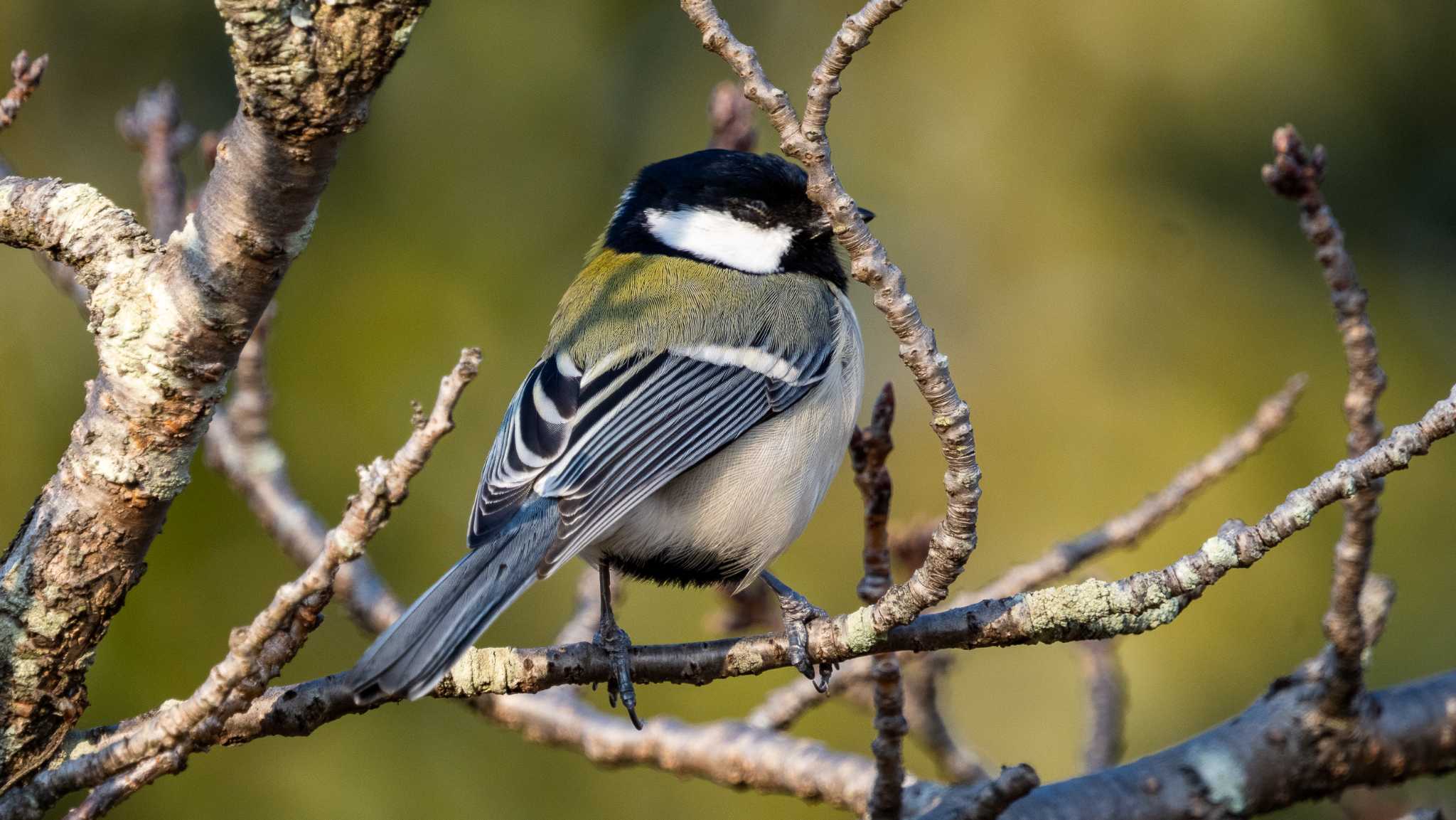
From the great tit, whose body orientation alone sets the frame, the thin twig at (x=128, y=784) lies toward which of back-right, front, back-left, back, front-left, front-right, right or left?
back

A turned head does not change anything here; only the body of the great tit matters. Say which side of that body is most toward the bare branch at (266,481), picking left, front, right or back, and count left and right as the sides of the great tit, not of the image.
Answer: left

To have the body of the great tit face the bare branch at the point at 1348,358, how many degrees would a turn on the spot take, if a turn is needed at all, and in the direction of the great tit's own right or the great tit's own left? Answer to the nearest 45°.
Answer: approximately 90° to the great tit's own right

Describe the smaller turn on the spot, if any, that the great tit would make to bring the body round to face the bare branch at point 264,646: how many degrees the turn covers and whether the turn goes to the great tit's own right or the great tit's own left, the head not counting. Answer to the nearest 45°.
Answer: approximately 180°

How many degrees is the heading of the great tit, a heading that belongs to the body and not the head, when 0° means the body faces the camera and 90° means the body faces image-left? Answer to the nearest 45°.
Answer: approximately 225°
